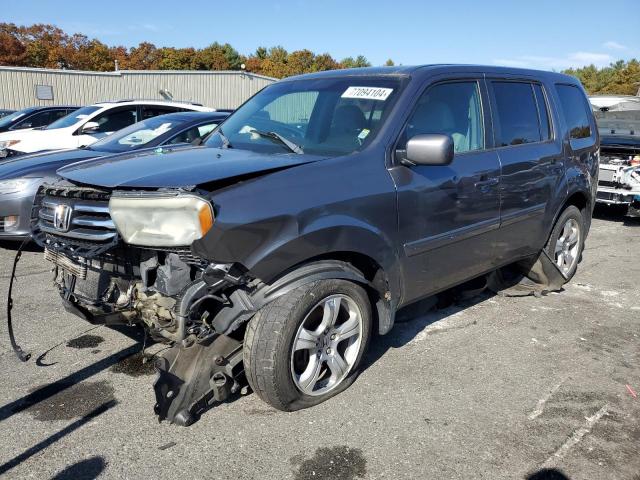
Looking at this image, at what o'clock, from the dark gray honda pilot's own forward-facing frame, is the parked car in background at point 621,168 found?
The parked car in background is roughly at 6 o'clock from the dark gray honda pilot.

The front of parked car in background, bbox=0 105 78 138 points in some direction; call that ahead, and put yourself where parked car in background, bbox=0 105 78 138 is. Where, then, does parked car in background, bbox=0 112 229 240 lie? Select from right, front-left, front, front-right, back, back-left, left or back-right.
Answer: front-left

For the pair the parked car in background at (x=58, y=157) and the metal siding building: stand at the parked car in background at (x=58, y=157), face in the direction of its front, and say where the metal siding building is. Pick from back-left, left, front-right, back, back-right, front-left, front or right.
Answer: back-right

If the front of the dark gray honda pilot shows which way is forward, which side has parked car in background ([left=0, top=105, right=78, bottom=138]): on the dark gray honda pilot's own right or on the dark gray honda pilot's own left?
on the dark gray honda pilot's own right

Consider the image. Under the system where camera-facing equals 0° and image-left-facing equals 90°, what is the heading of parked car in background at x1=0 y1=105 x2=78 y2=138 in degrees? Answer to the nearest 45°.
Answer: approximately 45°

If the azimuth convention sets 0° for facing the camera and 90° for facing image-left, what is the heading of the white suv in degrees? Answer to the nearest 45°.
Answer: approximately 45°

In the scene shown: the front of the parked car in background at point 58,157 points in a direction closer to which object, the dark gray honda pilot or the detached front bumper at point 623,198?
the dark gray honda pilot
